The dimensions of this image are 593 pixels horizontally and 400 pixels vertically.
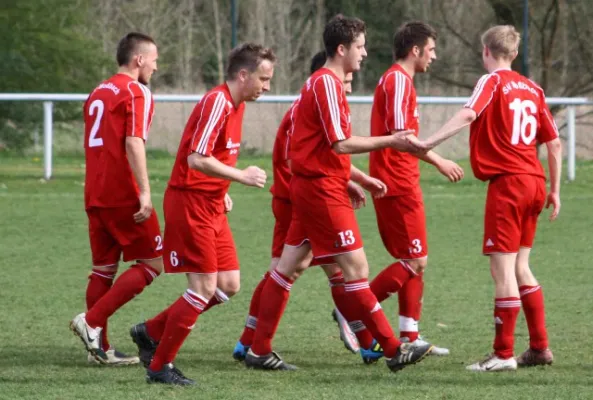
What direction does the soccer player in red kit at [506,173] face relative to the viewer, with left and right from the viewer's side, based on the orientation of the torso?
facing away from the viewer and to the left of the viewer

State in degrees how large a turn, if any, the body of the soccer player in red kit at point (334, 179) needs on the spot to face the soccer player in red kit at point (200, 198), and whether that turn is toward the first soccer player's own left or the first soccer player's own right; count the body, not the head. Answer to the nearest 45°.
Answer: approximately 180°

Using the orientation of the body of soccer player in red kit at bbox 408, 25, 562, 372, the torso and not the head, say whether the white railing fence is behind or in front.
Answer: in front

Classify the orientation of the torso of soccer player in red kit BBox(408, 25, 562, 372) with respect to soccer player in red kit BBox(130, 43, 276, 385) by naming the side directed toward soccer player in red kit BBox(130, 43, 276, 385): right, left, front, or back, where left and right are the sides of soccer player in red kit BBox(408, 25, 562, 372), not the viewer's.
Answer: left

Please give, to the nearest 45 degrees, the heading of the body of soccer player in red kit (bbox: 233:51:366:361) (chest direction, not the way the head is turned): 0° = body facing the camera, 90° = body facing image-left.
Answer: approximately 270°

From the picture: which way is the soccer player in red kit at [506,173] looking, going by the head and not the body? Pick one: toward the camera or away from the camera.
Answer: away from the camera

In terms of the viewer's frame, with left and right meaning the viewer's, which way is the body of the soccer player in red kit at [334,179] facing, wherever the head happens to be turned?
facing to the right of the viewer

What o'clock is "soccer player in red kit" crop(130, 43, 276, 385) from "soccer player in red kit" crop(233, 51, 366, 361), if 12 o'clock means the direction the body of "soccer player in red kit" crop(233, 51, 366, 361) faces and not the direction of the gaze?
"soccer player in red kit" crop(130, 43, 276, 385) is roughly at 4 o'clock from "soccer player in red kit" crop(233, 51, 366, 361).
